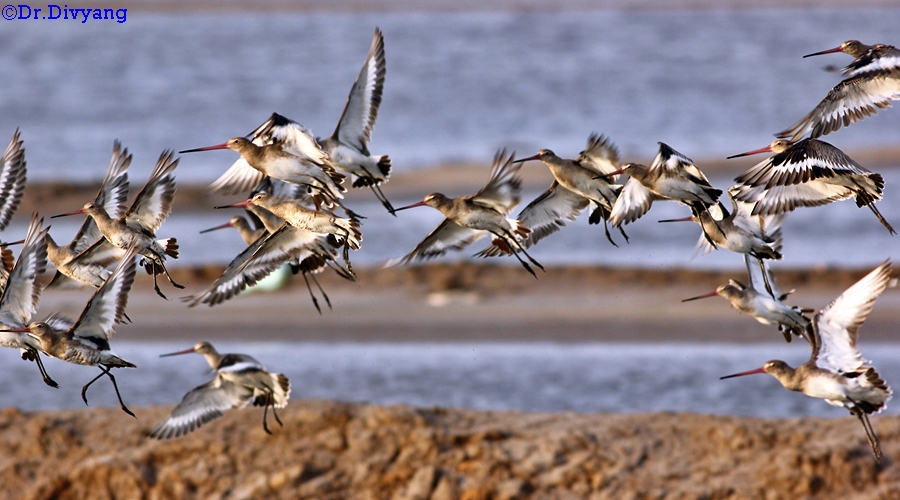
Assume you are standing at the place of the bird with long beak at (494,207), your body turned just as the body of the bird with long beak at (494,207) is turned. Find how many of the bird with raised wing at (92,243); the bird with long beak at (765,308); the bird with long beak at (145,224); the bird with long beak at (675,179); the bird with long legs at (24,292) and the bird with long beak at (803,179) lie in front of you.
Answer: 3

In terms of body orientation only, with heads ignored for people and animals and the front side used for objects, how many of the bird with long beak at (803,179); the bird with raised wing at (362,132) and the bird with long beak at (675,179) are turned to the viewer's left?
3

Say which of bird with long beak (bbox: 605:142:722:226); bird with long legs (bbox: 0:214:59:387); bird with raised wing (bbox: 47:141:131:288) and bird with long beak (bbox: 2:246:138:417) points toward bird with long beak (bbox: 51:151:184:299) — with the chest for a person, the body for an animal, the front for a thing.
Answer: bird with long beak (bbox: 605:142:722:226)

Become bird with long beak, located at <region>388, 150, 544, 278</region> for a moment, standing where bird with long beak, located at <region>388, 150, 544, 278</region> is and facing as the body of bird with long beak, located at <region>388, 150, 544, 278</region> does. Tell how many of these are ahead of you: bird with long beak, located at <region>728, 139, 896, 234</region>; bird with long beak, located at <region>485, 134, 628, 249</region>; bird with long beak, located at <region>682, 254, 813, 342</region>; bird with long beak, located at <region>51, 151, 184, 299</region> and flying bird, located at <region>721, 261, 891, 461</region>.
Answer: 1

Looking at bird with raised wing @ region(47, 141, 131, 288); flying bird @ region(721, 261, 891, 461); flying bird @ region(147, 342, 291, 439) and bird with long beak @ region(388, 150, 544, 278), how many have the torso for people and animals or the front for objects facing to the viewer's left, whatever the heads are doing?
4

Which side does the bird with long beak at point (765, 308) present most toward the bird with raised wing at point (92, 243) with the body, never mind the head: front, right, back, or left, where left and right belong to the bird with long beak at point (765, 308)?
front

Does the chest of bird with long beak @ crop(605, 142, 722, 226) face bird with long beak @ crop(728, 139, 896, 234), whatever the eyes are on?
no

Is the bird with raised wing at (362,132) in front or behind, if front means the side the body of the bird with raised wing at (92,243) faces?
behind

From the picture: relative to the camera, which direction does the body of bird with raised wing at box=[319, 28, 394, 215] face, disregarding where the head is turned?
to the viewer's left

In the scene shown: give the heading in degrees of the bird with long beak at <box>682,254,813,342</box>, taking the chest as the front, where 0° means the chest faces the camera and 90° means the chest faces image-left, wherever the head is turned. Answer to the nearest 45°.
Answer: approximately 90°

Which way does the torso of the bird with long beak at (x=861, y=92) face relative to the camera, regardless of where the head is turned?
to the viewer's left

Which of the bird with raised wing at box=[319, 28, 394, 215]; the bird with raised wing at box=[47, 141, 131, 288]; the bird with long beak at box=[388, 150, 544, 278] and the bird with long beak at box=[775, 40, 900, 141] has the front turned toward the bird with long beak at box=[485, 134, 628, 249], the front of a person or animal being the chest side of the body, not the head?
the bird with long beak at box=[775, 40, 900, 141]

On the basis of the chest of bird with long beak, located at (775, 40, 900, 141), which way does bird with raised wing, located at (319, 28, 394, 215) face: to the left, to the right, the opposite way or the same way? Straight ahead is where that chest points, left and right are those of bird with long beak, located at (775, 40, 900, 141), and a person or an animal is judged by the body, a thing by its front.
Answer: the same way

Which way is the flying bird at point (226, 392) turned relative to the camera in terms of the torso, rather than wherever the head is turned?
to the viewer's left

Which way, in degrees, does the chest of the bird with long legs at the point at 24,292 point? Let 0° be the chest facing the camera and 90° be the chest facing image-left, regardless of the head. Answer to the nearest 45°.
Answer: approximately 90°

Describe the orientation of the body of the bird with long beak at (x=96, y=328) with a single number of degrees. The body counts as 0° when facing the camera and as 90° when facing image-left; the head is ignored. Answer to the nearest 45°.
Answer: approximately 90°

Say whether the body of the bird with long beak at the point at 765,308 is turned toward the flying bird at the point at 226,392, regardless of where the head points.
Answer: yes

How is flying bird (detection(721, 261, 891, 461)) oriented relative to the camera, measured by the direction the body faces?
to the viewer's left

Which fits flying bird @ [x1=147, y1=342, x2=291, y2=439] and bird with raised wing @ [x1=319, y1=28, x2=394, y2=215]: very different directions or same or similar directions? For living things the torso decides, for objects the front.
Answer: same or similar directions

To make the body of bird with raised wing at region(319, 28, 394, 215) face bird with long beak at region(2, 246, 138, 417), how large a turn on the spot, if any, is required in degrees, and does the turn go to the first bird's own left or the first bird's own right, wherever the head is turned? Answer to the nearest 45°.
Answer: approximately 45° to the first bird's own left

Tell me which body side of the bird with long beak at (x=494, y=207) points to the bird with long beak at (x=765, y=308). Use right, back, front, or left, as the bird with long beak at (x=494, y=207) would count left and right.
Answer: back
